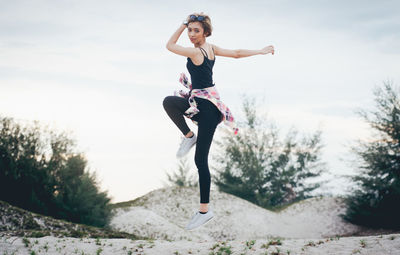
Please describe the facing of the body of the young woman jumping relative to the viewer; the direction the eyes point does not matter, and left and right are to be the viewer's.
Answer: facing to the left of the viewer

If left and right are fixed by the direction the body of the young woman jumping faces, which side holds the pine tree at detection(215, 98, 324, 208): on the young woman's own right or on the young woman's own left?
on the young woman's own right

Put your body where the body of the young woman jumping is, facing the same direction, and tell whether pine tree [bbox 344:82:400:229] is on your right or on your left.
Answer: on your right
